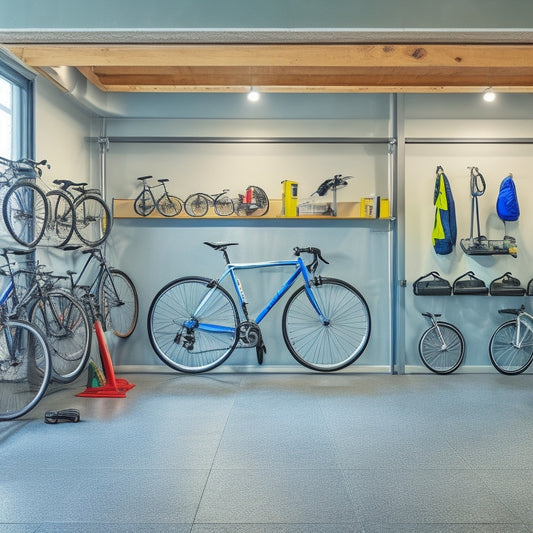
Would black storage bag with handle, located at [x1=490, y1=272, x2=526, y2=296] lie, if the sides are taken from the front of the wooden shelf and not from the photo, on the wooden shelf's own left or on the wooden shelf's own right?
on the wooden shelf's own left

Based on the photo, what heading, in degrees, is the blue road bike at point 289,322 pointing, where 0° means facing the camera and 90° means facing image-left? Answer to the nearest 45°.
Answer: approximately 270°

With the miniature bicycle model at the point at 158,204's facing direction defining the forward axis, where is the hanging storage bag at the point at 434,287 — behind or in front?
in front

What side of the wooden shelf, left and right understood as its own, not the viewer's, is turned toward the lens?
front

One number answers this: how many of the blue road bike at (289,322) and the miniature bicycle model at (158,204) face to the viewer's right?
2

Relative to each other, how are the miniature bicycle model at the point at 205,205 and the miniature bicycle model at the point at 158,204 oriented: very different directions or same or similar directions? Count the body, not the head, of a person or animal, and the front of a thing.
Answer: same or similar directions

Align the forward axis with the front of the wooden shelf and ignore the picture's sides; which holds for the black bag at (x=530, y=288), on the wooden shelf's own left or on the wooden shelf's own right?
on the wooden shelf's own left

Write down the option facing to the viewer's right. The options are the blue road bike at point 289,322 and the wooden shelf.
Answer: the blue road bike

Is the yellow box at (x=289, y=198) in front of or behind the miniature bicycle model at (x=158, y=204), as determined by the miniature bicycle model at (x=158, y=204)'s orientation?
in front

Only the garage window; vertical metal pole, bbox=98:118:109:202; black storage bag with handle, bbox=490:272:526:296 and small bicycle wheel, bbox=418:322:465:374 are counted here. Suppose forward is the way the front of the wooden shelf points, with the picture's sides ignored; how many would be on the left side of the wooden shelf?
2

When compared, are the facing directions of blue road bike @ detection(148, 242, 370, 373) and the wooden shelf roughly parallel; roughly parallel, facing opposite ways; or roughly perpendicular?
roughly perpendicular

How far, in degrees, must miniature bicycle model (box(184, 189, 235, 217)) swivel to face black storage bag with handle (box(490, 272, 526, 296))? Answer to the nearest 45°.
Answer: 0° — it already faces it

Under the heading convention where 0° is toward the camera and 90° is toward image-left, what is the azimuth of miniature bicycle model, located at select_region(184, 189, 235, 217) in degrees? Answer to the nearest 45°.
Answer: approximately 270°
